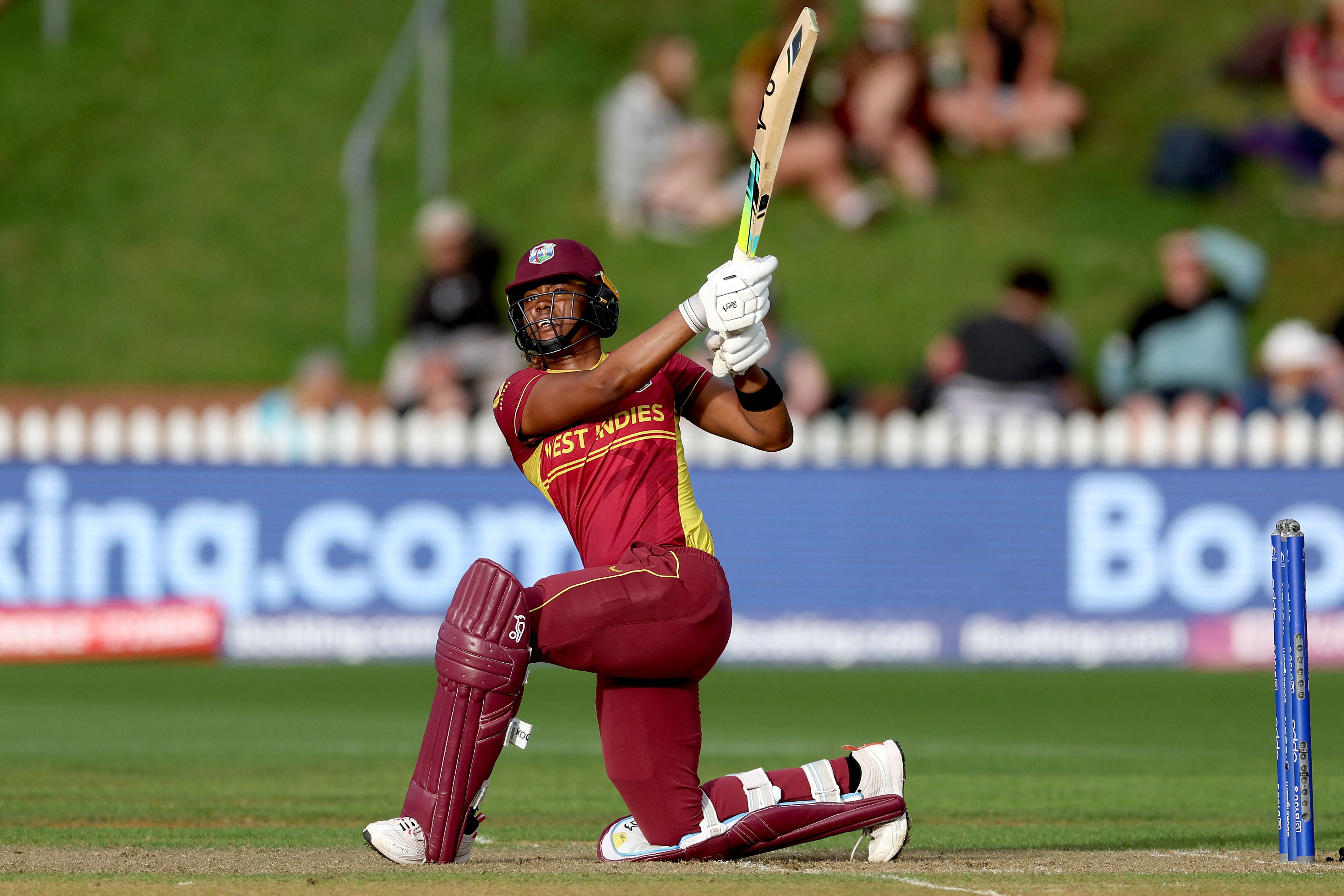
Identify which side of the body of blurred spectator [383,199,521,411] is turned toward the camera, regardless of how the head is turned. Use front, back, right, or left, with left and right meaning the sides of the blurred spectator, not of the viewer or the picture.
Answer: front

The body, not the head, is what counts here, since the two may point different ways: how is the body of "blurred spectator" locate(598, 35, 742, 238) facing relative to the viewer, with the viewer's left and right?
facing the viewer and to the right of the viewer

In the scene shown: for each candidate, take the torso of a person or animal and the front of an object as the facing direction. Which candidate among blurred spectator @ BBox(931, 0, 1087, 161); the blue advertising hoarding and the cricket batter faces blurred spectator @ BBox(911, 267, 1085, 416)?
blurred spectator @ BBox(931, 0, 1087, 161)

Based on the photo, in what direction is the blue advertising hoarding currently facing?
toward the camera

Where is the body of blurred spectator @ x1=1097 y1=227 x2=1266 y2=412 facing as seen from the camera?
toward the camera

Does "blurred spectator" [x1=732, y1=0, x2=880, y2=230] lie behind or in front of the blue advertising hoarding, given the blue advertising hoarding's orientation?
behind

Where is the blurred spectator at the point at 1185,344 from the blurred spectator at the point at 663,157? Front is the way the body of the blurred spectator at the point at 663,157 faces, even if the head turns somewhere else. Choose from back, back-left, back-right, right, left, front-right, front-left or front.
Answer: front

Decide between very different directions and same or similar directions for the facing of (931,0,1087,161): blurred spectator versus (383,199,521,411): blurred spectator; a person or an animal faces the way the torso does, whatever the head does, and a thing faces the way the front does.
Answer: same or similar directions

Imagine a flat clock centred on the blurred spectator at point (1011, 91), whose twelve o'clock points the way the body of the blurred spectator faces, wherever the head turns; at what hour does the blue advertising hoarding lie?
The blue advertising hoarding is roughly at 1 o'clock from the blurred spectator.

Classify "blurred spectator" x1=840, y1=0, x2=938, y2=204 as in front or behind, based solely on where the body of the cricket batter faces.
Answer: behind

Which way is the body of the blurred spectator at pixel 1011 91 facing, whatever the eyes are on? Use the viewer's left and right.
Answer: facing the viewer

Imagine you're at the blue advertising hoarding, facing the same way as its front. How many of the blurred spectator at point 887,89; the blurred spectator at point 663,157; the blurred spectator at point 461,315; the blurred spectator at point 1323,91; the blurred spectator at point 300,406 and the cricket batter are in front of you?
1

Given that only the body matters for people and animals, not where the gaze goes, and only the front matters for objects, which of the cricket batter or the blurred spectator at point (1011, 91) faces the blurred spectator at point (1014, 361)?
the blurred spectator at point (1011, 91)
